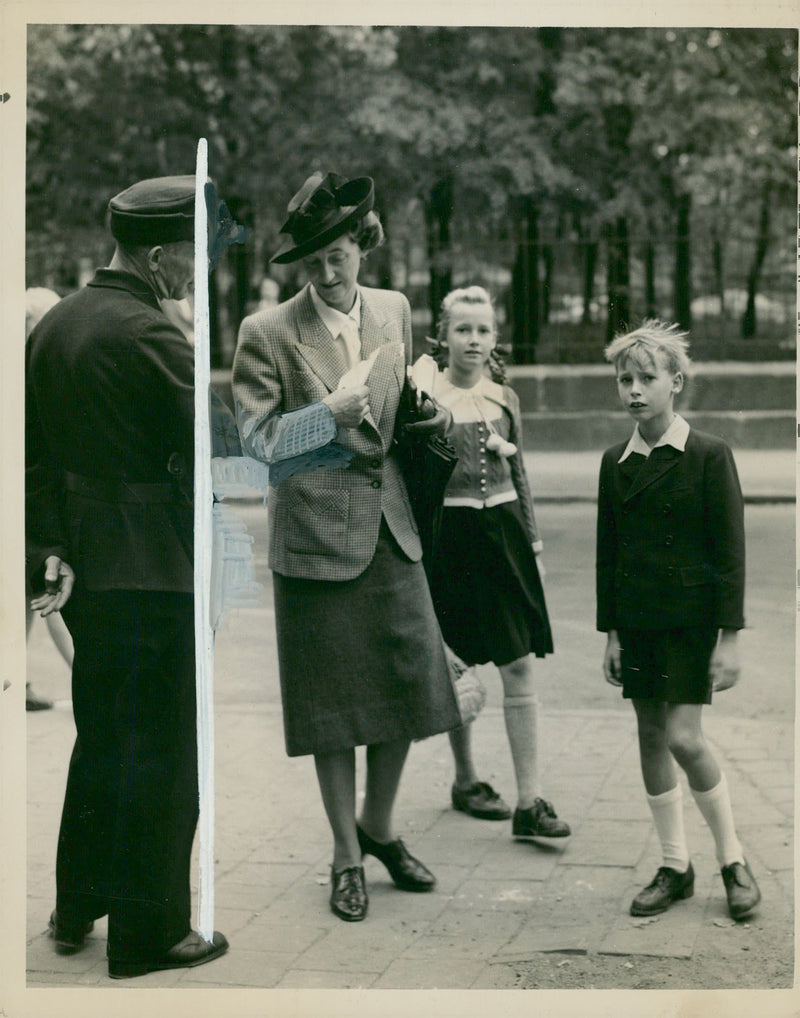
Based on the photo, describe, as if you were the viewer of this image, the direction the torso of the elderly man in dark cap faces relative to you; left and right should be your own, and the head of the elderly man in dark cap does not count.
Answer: facing away from the viewer and to the right of the viewer

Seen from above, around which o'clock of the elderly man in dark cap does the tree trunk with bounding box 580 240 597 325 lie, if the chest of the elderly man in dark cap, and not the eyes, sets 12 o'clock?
The tree trunk is roughly at 12 o'clock from the elderly man in dark cap.

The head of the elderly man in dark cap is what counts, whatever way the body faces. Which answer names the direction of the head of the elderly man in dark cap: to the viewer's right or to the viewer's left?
to the viewer's right

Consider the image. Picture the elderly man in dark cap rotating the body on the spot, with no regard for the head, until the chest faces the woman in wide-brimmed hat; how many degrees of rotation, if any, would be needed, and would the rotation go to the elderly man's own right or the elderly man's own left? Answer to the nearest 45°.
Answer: approximately 45° to the elderly man's own right

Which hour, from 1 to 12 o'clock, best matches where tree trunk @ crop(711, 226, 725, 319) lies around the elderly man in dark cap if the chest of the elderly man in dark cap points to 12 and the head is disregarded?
The tree trunk is roughly at 12 o'clock from the elderly man in dark cap.

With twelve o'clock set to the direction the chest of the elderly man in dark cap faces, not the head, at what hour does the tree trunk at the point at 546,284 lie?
The tree trunk is roughly at 12 o'clock from the elderly man in dark cap.
